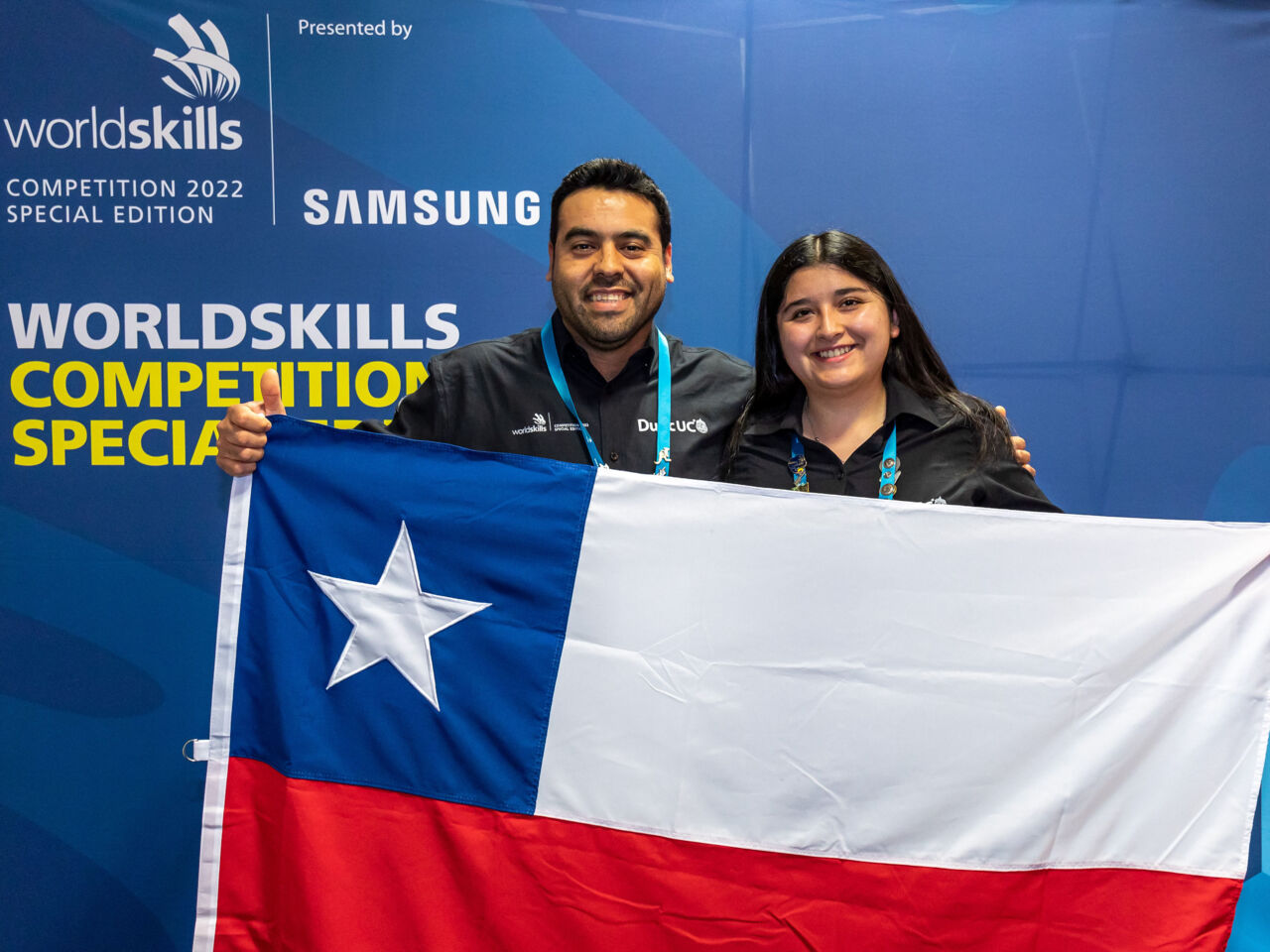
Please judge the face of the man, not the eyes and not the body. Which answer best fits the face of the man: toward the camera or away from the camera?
toward the camera

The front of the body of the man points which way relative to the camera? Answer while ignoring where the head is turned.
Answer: toward the camera

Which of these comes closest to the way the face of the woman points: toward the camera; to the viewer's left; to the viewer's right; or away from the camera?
toward the camera
